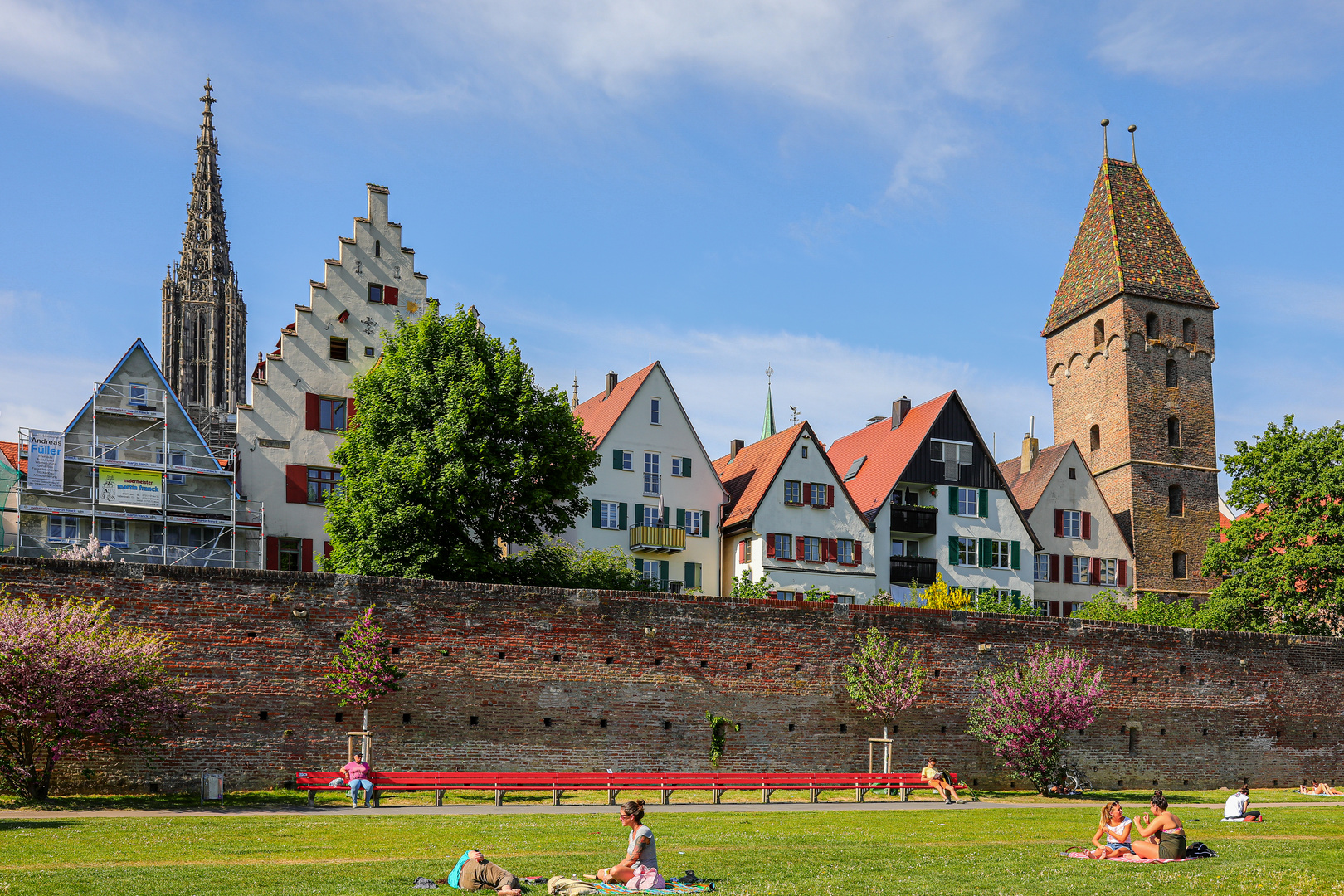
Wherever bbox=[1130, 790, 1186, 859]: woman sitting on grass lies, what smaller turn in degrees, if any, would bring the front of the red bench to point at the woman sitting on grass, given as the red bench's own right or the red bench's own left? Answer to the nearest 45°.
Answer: approximately 45° to the red bench's own left

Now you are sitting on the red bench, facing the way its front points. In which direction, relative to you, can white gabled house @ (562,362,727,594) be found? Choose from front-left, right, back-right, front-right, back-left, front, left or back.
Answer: back

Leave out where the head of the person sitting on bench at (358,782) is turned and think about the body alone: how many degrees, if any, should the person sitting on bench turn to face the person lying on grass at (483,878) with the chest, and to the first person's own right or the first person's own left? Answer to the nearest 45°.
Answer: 0° — they already face them

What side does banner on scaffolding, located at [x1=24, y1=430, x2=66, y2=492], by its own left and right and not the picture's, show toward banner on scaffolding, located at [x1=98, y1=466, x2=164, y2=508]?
left

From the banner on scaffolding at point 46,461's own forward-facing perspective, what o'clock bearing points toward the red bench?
The red bench is roughly at 11 o'clock from the banner on scaffolding.

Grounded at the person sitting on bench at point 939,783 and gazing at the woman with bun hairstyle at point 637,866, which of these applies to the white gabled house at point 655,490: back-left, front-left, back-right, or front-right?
back-right

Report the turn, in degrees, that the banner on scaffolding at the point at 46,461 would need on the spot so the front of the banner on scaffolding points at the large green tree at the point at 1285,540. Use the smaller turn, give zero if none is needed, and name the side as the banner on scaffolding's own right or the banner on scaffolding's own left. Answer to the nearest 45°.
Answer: approximately 90° to the banner on scaffolding's own left

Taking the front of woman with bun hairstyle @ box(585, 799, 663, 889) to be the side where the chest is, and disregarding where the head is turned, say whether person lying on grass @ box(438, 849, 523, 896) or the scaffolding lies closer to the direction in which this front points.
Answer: the person lying on grass

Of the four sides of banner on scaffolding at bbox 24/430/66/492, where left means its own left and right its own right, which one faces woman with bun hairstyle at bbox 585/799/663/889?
front

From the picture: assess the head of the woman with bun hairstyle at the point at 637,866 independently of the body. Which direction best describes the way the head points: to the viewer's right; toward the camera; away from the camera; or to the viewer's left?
to the viewer's left

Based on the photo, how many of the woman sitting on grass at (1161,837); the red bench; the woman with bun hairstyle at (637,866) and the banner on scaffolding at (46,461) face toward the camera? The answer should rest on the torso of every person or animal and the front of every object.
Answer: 2
